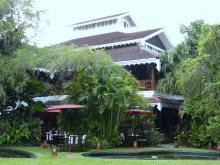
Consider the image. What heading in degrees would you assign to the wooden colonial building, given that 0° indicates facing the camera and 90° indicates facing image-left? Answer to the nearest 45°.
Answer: approximately 315°

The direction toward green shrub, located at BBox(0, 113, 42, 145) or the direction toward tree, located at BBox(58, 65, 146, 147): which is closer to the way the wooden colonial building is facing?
the tree

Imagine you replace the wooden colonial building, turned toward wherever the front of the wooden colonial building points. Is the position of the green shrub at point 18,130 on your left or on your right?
on your right

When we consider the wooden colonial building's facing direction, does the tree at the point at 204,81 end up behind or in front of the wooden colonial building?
in front

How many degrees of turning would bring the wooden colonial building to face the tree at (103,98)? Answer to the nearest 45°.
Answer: approximately 45° to its right

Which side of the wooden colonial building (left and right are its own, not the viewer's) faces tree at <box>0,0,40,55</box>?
right
